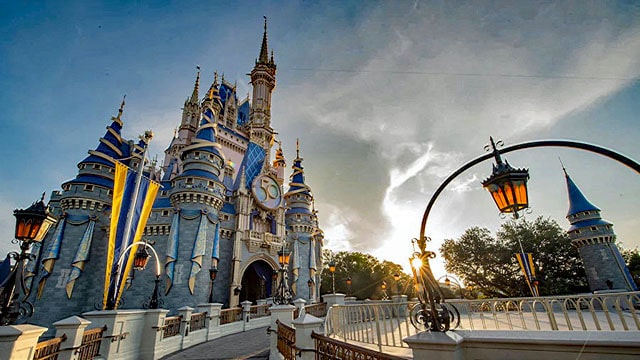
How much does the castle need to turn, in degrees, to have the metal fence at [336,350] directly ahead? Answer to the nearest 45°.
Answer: approximately 45° to its right

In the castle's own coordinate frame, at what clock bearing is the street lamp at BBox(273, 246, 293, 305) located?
The street lamp is roughly at 1 o'clock from the castle.

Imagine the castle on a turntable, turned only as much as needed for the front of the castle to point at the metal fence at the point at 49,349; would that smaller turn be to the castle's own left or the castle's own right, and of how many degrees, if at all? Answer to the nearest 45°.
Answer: approximately 45° to the castle's own right

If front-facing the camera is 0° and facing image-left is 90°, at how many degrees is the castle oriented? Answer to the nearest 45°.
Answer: approximately 315°

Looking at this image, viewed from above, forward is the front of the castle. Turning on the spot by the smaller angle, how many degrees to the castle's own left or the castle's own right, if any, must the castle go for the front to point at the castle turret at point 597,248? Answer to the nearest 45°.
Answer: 0° — it already faces it

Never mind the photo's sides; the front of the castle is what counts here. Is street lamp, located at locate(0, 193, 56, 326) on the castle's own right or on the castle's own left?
on the castle's own right

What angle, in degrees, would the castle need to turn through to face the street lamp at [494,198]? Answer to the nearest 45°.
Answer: approximately 45° to its right

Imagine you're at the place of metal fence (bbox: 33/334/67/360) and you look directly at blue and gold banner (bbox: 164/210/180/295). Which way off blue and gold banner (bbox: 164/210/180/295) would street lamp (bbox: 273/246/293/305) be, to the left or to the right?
right
